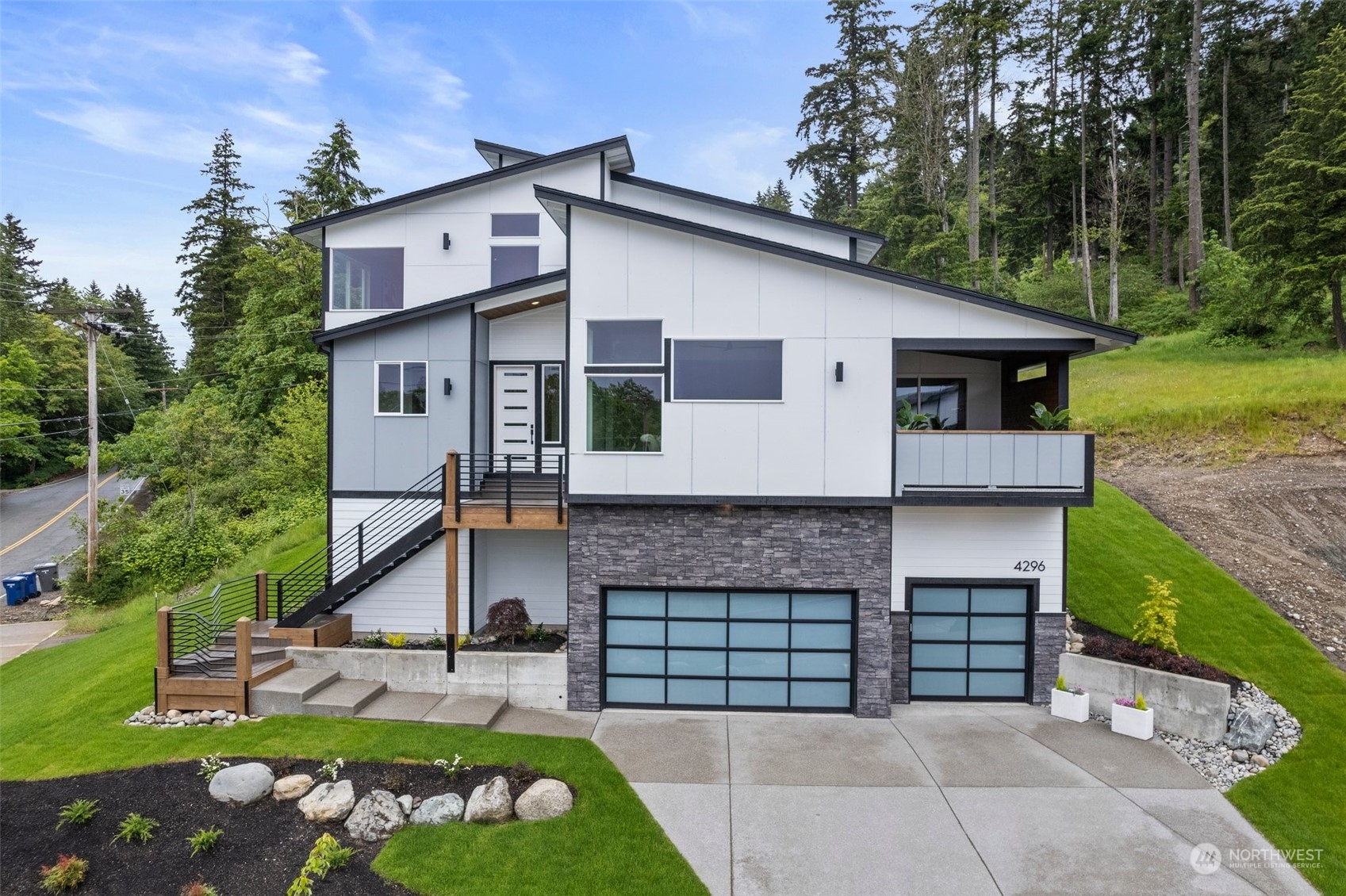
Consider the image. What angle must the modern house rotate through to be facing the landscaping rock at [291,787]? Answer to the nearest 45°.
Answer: approximately 45° to its right

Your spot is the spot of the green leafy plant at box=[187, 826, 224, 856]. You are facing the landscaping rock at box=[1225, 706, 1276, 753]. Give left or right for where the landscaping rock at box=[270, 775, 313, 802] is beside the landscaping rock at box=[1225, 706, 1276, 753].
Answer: left

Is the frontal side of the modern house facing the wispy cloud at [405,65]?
no

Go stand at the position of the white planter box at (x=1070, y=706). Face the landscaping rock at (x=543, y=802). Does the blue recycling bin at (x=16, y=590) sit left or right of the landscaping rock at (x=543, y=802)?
right

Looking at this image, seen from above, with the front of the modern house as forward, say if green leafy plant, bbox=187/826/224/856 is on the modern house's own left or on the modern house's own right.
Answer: on the modern house's own right

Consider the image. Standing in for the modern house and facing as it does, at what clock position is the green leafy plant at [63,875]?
The green leafy plant is roughly at 2 o'clock from the modern house.

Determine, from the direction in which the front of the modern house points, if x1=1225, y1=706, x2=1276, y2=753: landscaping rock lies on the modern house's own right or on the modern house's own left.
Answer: on the modern house's own left

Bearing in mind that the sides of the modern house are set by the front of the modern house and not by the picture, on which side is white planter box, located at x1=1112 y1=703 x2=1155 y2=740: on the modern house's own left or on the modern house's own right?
on the modern house's own left

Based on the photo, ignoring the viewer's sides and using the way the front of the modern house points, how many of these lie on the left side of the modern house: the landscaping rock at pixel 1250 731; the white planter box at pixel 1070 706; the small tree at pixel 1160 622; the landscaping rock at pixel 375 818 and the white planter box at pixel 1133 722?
4

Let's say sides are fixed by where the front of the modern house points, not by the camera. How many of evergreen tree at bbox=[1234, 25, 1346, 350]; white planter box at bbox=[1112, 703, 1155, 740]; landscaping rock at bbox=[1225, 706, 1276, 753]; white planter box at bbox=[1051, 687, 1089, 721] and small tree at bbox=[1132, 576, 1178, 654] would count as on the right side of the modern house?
0

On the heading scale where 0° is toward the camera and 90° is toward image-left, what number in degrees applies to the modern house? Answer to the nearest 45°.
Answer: approximately 0°

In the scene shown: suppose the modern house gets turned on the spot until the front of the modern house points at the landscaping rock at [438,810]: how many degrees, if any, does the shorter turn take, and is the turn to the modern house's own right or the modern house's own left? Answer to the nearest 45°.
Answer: approximately 45° to the modern house's own right

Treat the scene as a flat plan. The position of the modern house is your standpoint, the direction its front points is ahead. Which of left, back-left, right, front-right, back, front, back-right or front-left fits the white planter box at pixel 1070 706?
left

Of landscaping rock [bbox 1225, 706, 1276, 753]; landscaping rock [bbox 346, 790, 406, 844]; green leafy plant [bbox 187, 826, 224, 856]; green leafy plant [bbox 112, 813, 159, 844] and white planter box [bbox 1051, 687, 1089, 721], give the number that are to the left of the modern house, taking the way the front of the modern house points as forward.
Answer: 2

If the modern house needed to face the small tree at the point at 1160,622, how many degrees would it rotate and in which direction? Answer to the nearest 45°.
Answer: approximately 90° to its left

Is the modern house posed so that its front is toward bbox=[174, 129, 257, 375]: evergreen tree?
no

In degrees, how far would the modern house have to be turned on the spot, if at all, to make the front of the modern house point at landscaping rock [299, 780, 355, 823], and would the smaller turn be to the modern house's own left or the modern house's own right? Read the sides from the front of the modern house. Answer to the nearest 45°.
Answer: approximately 45° to the modern house's own right

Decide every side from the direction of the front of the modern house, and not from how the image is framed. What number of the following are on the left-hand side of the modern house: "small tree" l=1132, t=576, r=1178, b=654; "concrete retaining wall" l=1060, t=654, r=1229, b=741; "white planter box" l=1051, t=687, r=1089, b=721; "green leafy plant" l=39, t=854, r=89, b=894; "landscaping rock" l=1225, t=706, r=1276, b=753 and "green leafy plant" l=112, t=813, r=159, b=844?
4

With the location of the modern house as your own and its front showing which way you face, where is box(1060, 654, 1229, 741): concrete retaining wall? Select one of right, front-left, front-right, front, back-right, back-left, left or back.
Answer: left

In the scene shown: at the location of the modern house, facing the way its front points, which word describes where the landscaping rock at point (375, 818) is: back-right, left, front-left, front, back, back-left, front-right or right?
front-right
